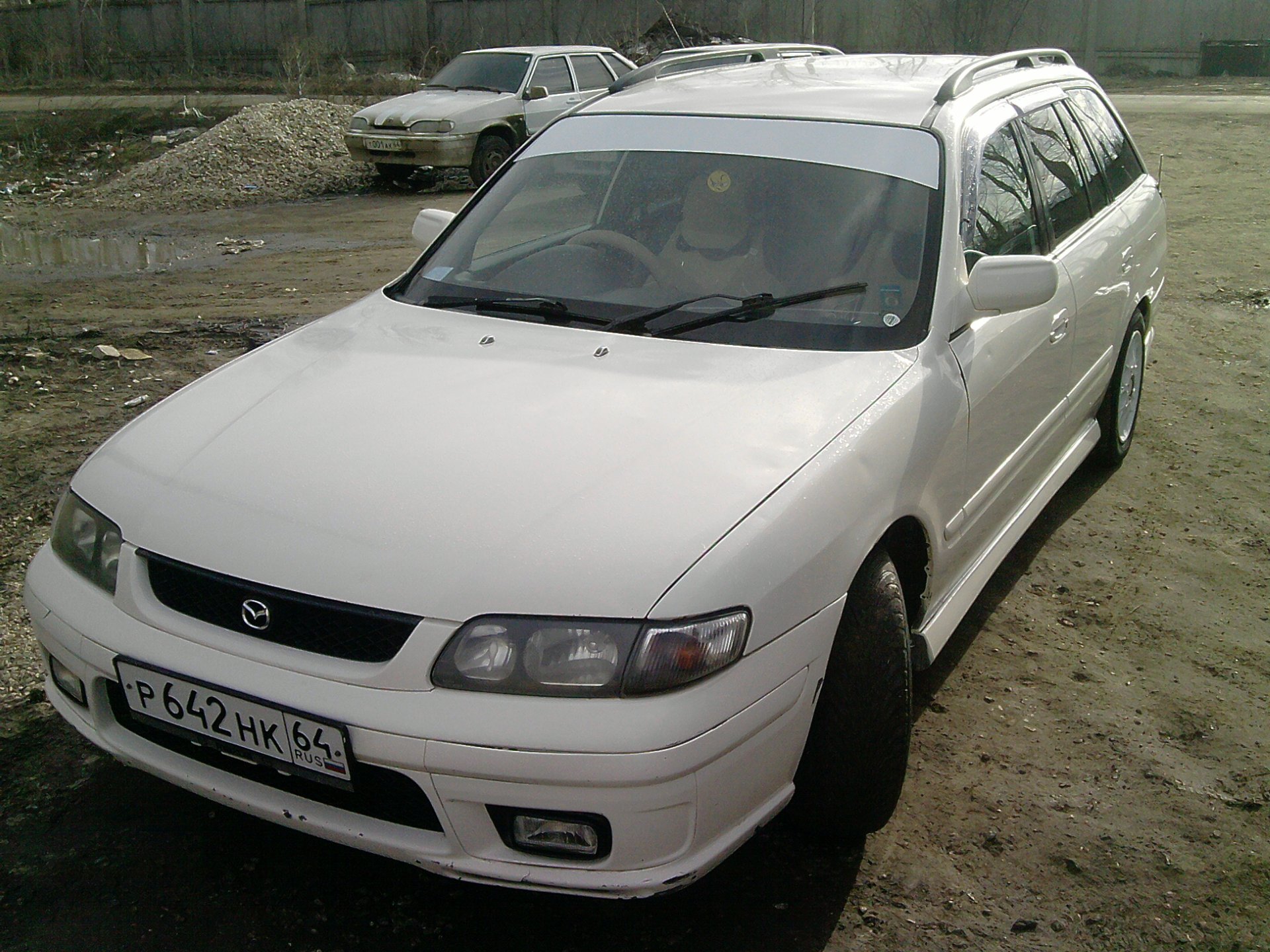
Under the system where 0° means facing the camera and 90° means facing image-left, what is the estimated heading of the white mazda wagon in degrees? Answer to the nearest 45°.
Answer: approximately 45°

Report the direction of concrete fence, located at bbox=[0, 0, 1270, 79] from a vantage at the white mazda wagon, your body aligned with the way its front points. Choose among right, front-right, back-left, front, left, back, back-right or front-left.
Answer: back-right

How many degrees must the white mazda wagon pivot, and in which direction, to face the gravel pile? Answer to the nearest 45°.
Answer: approximately 135° to its right
